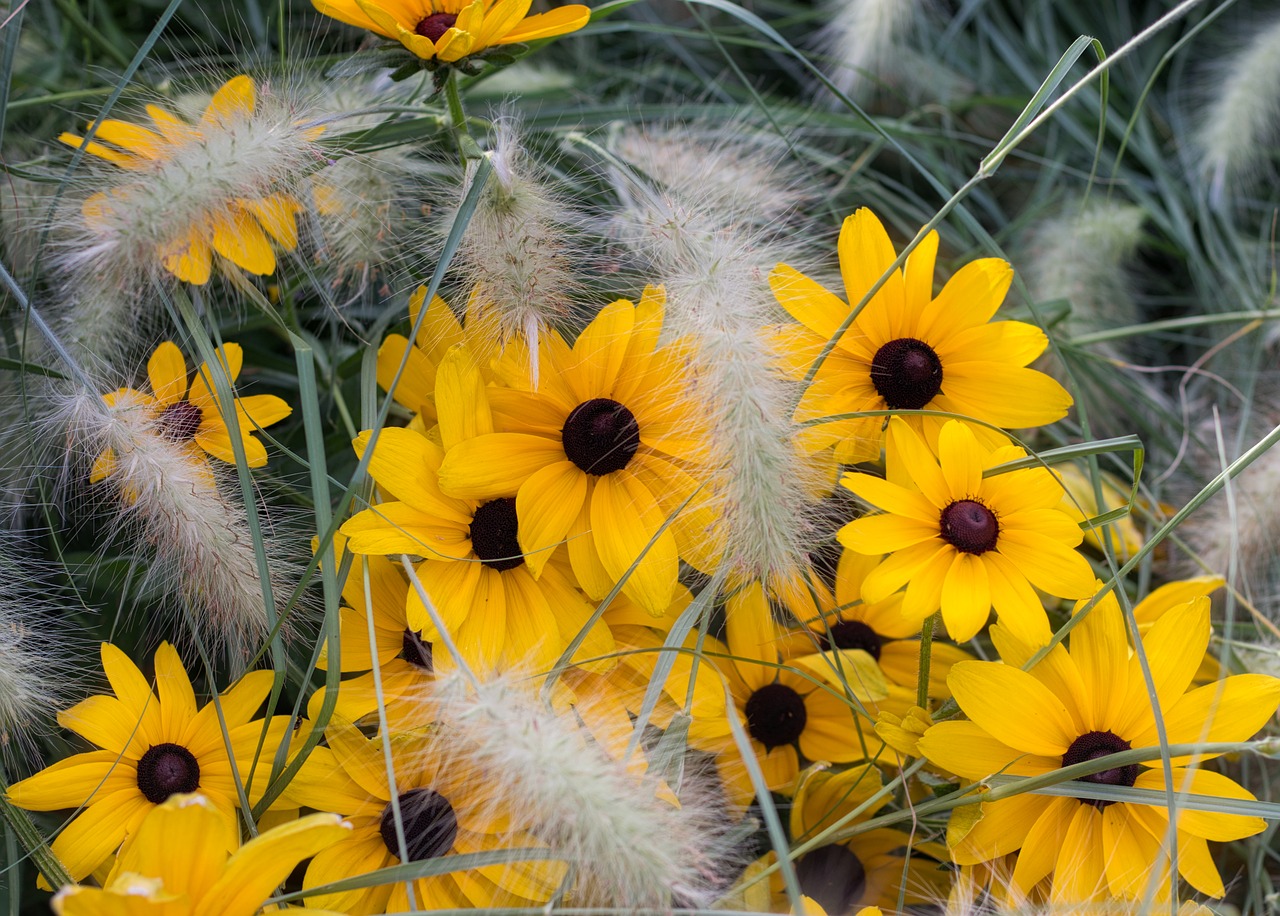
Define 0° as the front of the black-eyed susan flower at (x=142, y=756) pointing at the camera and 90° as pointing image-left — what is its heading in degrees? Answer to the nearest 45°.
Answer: approximately 0°
